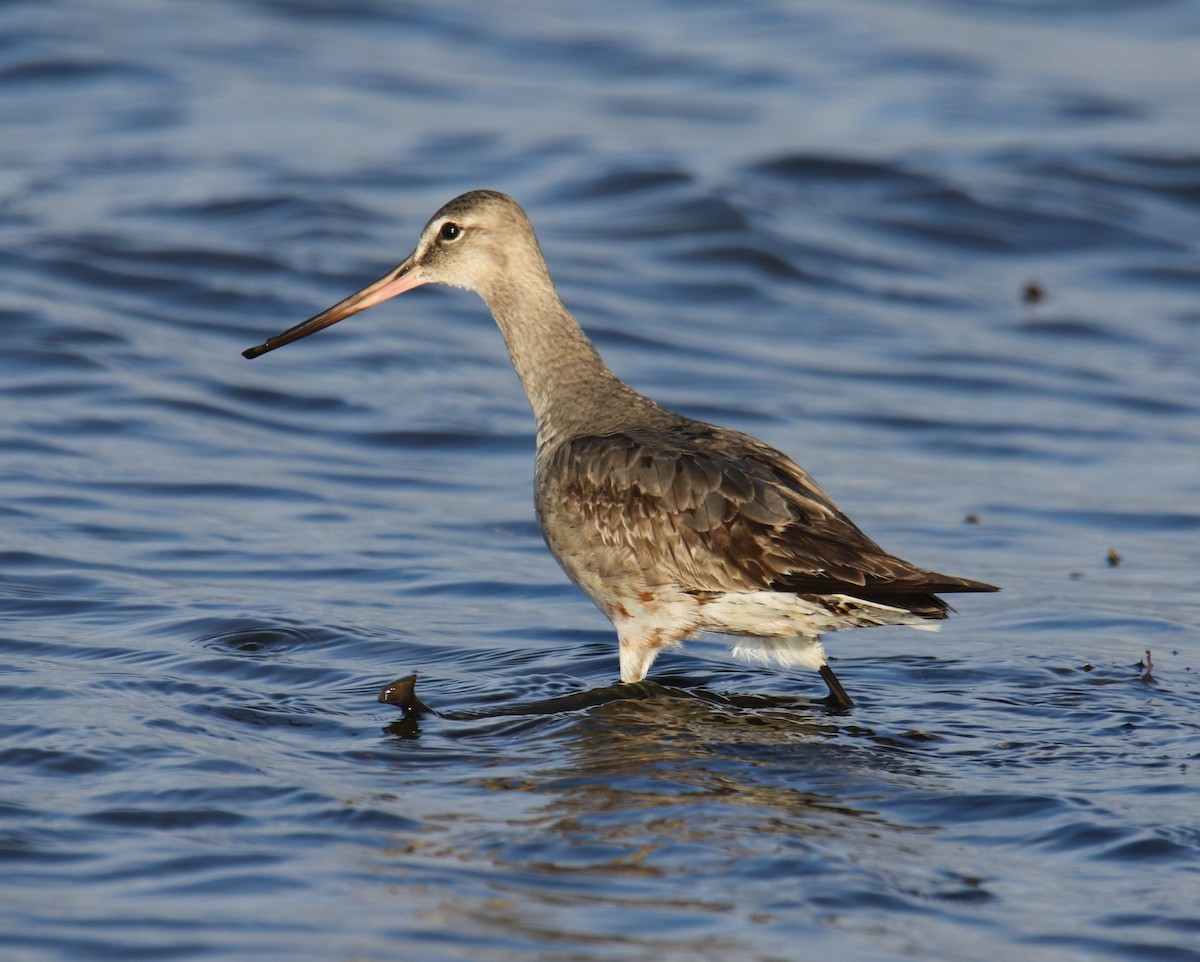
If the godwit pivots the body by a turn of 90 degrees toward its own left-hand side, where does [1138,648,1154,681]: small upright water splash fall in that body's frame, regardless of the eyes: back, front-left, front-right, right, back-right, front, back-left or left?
left

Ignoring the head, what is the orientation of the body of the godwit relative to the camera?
to the viewer's left
